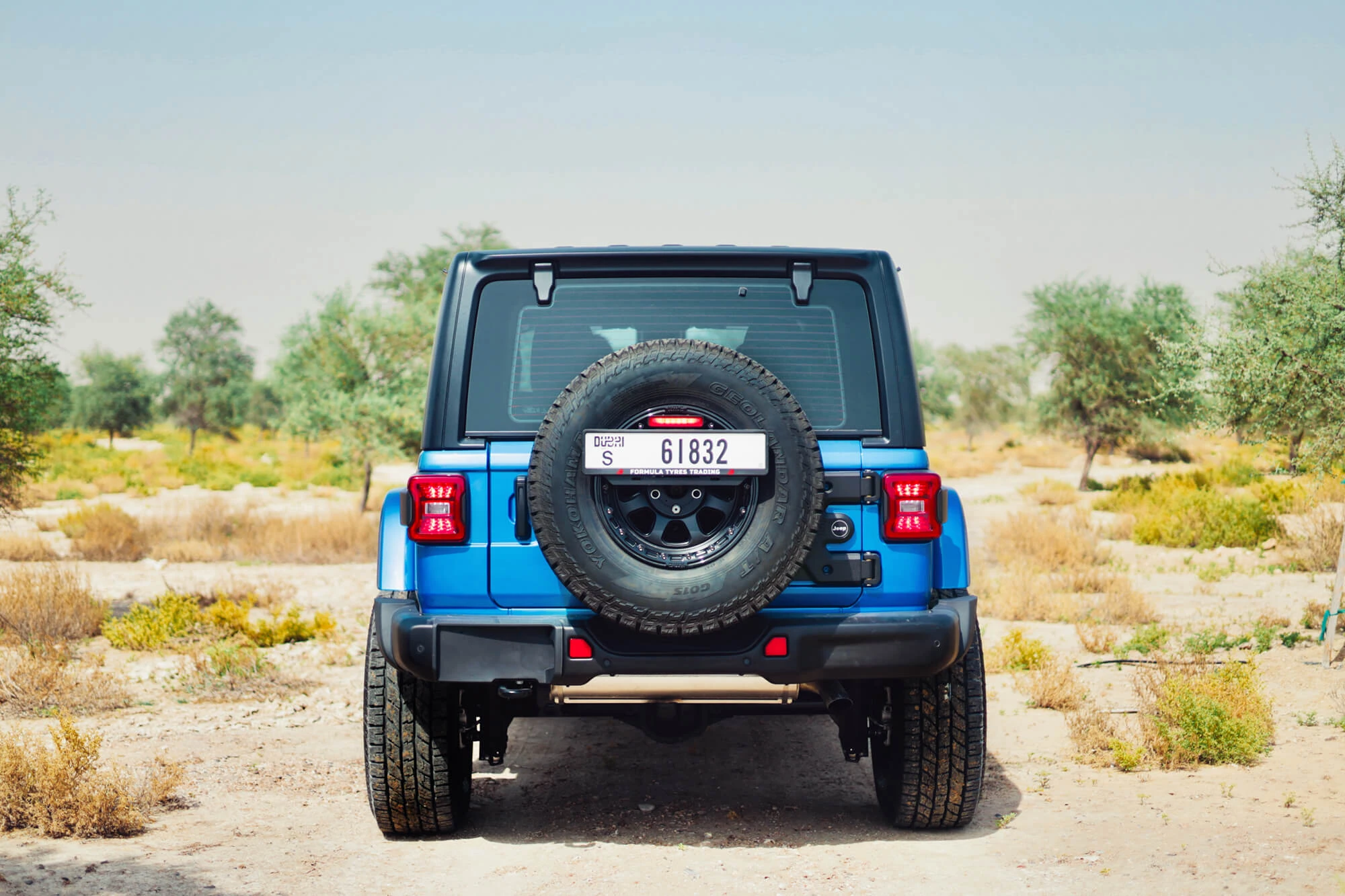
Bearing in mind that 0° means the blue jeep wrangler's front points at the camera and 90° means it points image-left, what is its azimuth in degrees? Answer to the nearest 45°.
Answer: approximately 180°

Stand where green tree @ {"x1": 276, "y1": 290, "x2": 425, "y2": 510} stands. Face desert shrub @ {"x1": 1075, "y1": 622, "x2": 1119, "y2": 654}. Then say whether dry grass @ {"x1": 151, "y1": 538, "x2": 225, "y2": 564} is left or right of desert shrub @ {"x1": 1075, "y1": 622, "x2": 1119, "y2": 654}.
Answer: right

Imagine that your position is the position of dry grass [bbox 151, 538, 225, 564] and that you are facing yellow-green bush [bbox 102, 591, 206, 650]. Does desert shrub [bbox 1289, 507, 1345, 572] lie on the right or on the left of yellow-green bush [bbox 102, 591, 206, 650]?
left

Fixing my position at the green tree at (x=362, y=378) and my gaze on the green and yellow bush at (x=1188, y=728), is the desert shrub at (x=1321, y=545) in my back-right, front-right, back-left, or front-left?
front-left

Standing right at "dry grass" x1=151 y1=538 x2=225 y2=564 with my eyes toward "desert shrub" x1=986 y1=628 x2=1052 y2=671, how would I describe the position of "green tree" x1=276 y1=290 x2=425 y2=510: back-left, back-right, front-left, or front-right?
back-left

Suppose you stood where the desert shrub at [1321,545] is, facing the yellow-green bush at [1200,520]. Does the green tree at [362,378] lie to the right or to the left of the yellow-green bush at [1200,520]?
left

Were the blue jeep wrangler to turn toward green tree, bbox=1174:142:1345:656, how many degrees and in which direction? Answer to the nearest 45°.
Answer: approximately 45° to its right

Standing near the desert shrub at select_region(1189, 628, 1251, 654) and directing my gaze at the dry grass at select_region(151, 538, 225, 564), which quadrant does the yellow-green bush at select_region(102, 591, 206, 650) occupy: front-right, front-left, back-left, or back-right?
front-left

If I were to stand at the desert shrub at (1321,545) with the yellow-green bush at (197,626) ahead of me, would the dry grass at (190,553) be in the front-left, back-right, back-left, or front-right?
front-right

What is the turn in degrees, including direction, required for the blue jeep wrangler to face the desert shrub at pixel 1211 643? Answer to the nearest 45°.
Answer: approximately 45° to its right
